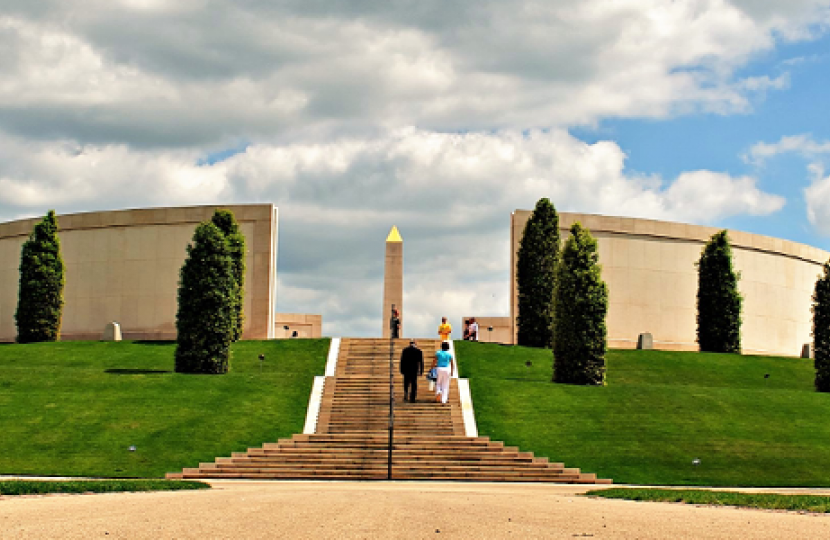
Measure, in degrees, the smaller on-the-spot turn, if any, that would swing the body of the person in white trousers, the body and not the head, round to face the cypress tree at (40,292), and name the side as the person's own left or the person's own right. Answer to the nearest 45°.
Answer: approximately 45° to the person's own left

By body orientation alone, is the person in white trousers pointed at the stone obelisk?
yes

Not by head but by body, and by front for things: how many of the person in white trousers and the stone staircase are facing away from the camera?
1

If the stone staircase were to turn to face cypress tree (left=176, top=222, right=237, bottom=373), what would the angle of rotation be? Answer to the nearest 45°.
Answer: approximately 135° to its right

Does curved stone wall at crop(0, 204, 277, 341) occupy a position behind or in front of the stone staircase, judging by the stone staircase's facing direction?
behind

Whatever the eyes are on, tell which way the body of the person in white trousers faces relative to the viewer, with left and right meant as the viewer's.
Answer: facing away from the viewer

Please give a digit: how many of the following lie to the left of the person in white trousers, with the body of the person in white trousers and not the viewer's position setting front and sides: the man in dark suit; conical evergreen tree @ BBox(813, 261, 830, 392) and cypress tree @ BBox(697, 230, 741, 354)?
1

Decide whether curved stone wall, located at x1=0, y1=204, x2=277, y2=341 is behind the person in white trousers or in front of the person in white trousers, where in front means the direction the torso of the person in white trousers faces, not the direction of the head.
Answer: in front

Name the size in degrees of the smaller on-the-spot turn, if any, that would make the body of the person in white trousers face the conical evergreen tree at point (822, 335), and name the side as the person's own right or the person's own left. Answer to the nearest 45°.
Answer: approximately 45° to the person's own right

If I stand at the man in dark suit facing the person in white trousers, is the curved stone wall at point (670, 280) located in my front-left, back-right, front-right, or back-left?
front-left

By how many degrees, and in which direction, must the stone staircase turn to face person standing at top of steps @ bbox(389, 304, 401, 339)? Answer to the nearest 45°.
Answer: approximately 180°

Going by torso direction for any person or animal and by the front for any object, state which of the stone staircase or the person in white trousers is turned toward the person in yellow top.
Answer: the person in white trousers

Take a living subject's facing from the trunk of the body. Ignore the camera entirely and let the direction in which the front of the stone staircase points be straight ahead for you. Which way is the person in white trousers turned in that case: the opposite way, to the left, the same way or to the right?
the opposite way

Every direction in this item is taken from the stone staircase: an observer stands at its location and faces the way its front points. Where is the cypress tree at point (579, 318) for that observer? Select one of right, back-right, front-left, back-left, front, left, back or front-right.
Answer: back-left

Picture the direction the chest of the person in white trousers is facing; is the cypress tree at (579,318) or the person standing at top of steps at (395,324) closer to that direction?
the person standing at top of steps

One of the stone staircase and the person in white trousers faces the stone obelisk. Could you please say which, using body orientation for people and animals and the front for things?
the person in white trousers

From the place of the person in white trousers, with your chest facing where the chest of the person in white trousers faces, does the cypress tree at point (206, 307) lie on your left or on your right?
on your left

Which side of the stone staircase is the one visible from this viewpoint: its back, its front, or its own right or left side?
front

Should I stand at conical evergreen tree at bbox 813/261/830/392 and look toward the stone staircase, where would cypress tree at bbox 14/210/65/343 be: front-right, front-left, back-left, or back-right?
front-right
